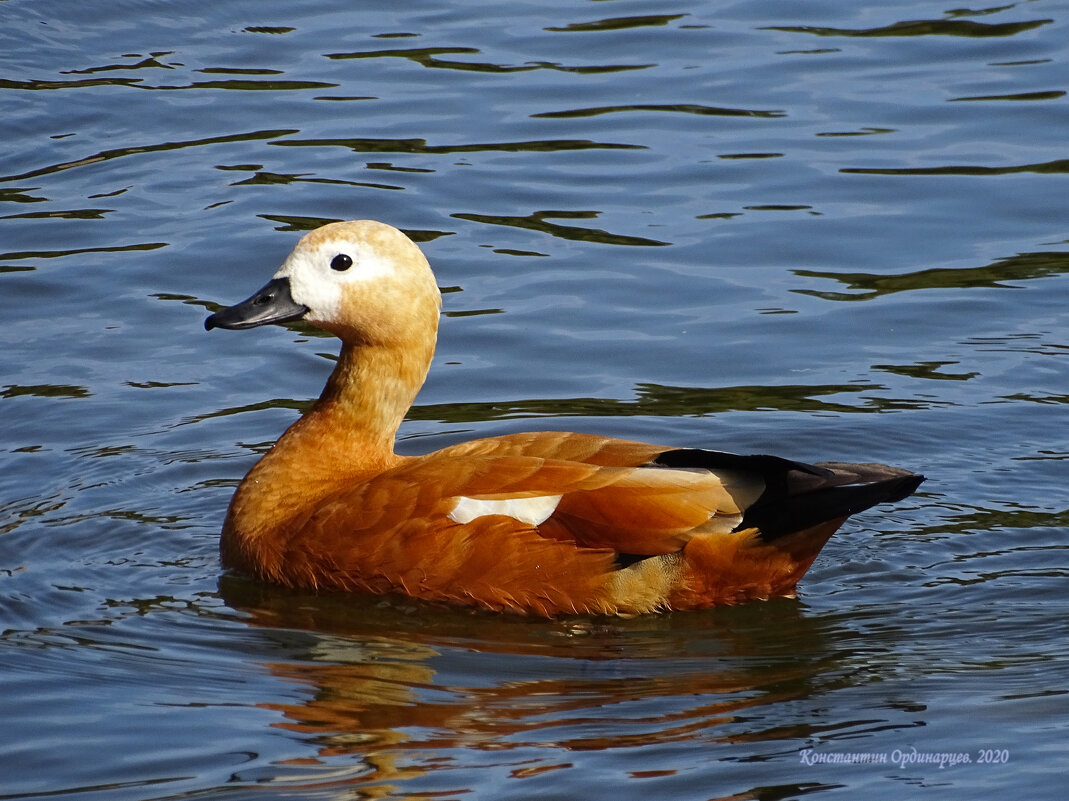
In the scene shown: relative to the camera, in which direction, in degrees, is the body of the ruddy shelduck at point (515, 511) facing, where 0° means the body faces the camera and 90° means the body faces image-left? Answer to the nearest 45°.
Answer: approximately 90°
